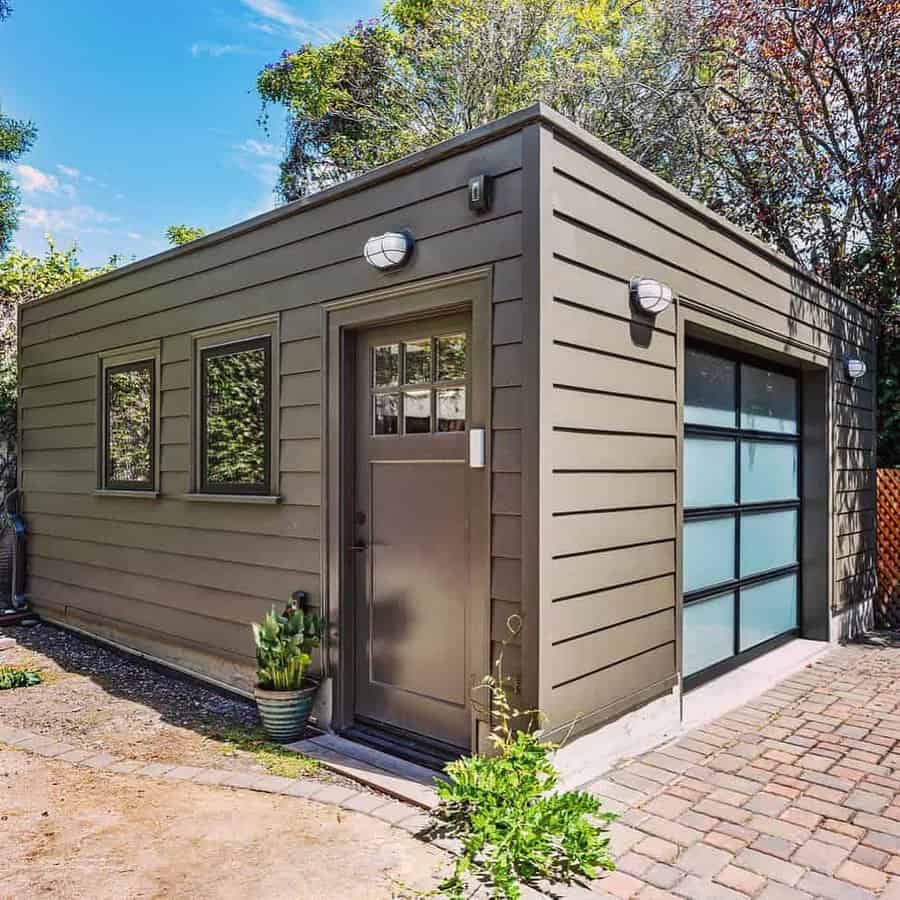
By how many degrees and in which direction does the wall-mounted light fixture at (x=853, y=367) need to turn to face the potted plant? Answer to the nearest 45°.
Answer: approximately 90° to its right

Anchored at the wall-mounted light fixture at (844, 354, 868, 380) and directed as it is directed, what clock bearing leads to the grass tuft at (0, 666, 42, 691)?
The grass tuft is roughly at 3 o'clock from the wall-mounted light fixture.

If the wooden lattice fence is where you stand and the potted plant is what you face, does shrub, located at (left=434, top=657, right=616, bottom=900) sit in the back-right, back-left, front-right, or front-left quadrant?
front-left

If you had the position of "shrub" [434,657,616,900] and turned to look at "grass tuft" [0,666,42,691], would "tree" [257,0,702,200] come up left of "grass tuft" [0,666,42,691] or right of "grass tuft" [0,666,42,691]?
right

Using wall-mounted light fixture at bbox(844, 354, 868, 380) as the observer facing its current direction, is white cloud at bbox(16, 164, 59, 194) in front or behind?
behind

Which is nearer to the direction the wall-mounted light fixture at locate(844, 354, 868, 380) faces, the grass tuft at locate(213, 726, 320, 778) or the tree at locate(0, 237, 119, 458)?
the grass tuft

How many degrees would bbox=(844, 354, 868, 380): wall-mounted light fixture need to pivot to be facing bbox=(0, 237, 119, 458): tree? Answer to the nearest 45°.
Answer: approximately 135° to its right
